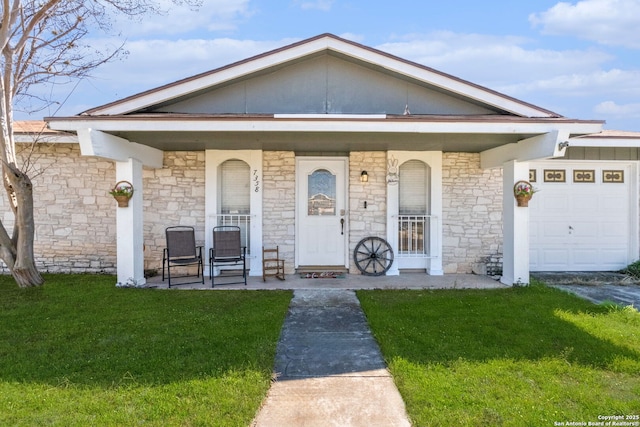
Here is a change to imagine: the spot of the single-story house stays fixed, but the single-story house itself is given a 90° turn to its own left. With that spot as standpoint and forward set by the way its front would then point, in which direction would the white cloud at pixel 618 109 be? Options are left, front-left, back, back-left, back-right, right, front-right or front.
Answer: front-left

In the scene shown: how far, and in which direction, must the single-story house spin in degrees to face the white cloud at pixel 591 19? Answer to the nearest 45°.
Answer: approximately 135° to its left

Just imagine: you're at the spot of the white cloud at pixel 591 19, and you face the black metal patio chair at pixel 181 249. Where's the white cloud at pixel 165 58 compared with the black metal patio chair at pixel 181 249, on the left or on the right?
right

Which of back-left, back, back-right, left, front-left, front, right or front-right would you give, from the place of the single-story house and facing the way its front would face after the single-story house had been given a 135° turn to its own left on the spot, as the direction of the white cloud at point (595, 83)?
front

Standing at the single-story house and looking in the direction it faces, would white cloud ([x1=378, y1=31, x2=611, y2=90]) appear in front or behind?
behind

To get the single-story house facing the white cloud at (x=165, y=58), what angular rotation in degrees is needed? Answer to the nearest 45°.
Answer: approximately 135° to its right

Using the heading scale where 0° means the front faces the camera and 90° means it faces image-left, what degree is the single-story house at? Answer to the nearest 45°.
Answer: approximately 0°
